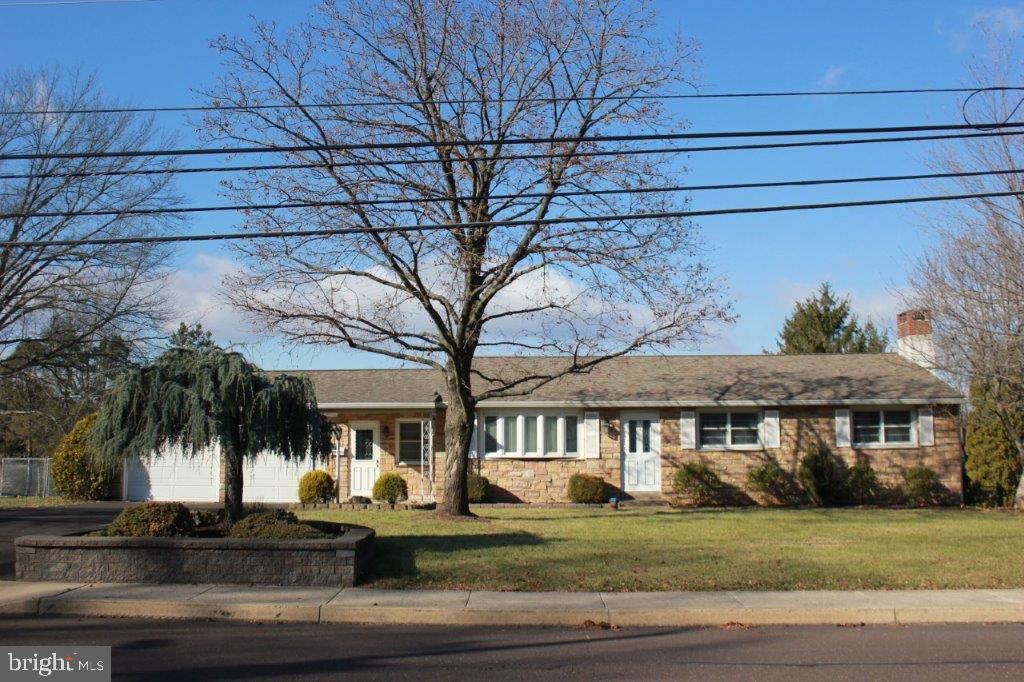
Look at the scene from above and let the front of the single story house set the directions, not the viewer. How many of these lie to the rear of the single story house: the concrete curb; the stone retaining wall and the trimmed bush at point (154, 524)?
0

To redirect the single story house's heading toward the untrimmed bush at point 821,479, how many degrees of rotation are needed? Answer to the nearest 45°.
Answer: approximately 90° to its left

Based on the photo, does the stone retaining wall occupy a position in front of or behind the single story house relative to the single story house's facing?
in front

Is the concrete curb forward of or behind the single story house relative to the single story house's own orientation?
forward

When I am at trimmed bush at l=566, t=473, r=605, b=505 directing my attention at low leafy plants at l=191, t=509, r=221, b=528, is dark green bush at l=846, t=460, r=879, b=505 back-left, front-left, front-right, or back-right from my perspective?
back-left

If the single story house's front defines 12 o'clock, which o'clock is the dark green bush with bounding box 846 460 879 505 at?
The dark green bush is roughly at 9 o'clock from the single story house.

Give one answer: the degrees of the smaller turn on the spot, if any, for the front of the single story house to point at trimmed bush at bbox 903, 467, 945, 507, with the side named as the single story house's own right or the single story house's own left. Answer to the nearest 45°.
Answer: approximately 90° to the single story house's own left

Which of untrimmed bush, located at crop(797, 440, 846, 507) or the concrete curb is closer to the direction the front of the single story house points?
the concrete curb

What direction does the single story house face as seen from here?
toward the camera
